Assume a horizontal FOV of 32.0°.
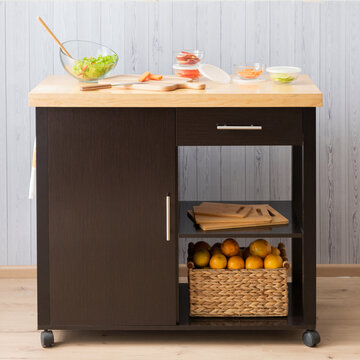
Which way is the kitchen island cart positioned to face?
toward the camera
